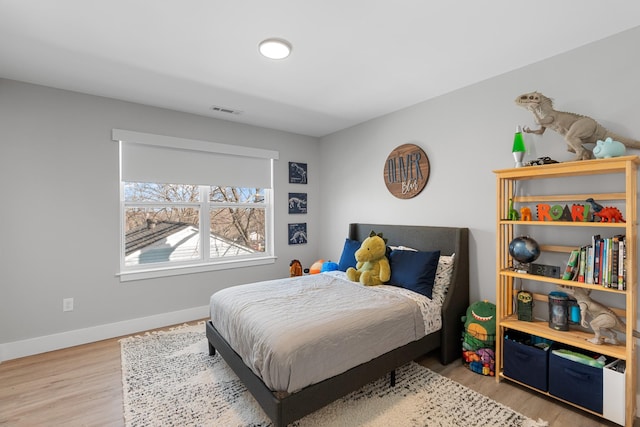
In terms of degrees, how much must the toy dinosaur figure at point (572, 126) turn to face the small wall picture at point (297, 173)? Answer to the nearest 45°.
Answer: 0° — it already faces it

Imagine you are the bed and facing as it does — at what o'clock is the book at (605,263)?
The book is roughly at 8 o'clock from the bed.

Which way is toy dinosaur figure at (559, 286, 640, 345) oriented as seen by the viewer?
to the viewer's left

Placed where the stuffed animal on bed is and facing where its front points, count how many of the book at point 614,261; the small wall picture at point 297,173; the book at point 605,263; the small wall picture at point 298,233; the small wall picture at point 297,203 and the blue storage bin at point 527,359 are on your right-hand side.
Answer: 3

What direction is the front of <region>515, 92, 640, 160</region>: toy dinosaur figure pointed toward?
to the viewer's left

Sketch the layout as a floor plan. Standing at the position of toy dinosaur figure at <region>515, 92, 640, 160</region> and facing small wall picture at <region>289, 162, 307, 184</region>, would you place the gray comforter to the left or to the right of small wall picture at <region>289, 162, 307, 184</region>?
left

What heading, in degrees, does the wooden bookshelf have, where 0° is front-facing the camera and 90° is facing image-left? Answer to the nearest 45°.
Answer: approximately 45°

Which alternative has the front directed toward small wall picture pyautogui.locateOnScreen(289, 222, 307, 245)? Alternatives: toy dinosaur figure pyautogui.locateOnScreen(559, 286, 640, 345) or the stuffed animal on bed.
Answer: the toy dinosaur figure

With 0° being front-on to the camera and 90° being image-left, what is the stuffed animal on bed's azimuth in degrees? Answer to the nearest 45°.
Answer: approximately 45°

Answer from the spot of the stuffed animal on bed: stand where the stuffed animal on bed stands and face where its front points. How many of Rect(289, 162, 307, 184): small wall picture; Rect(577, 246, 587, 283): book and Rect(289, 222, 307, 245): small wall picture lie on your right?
2

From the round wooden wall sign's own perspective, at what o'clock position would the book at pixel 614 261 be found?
The book is roughly at 9 o'clock from the round wooden wall sign.

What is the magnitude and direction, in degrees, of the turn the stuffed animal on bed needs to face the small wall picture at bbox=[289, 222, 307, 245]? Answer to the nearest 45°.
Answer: approximately 90° to its right
